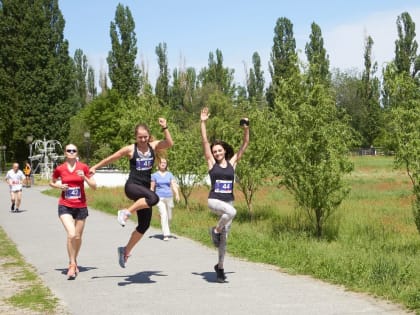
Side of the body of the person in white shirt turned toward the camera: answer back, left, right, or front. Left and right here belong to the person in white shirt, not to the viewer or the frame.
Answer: front

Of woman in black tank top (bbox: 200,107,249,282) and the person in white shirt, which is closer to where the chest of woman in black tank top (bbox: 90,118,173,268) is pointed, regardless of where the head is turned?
the woman in black tank top

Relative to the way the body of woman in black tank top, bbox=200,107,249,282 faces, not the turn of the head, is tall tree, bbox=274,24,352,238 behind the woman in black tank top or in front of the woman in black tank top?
behind

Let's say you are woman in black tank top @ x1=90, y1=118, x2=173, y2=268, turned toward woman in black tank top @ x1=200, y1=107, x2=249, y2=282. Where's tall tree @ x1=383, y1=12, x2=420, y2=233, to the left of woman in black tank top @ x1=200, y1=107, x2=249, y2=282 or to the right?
left

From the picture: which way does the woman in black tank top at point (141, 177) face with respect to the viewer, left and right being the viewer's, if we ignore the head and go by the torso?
facing the viewer and to the right of the viewer

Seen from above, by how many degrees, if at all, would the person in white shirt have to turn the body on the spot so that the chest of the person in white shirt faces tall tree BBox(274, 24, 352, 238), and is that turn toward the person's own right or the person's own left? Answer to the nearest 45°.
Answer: approximately 45° to the person's own left

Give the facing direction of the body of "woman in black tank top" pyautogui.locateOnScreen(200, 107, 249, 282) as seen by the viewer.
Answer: toward the camera

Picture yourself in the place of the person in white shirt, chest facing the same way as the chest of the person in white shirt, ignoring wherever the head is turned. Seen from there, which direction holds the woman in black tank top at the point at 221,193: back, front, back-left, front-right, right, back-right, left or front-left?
front

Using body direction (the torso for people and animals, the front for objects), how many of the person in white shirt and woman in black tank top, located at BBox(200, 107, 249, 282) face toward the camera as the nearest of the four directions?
2

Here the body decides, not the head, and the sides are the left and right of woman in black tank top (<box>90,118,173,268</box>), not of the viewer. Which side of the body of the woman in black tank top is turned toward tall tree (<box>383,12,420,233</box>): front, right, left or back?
left
